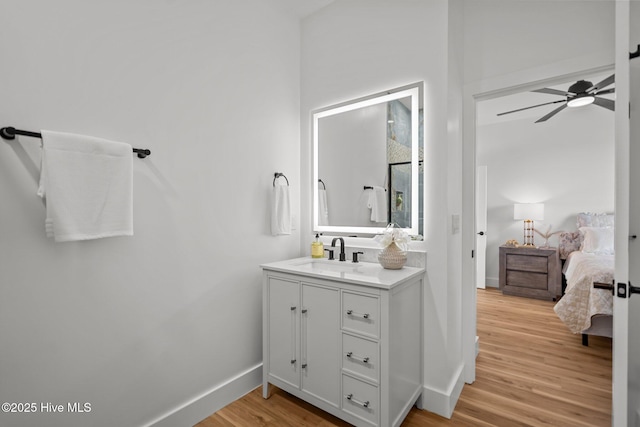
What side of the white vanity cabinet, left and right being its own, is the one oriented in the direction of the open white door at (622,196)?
left

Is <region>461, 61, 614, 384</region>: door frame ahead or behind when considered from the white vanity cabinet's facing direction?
behind

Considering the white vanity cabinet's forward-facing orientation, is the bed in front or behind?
behind

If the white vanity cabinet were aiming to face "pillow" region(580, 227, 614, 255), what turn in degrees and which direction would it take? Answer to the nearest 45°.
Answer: approximately 180°

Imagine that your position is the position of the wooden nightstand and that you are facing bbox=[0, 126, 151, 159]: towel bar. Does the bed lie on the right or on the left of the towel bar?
left

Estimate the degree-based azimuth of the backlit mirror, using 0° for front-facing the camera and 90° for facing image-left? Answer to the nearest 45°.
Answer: approximately 45°

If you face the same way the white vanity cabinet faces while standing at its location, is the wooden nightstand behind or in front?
behind

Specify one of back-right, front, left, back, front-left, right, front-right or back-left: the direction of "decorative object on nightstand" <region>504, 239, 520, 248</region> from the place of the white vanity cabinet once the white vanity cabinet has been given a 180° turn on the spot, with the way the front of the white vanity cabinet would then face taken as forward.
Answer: front

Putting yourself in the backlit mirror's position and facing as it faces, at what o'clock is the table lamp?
The table lamp is roughly at 6 o'clock from the backlit mirror.

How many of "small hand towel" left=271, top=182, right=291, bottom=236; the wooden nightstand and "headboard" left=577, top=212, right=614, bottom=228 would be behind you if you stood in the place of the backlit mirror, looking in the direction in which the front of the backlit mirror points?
2

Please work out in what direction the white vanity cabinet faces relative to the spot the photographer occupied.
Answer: facing the viewer and to the left of the viewer

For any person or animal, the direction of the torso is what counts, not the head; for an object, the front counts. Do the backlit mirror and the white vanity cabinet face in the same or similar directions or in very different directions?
same or similar directions

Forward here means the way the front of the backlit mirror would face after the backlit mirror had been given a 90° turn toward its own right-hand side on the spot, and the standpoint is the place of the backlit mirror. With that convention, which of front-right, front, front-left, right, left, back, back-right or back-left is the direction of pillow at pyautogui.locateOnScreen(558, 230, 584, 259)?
right

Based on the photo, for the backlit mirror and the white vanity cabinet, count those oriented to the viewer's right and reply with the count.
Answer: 0

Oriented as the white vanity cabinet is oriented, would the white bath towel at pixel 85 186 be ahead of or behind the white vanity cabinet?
ahead
